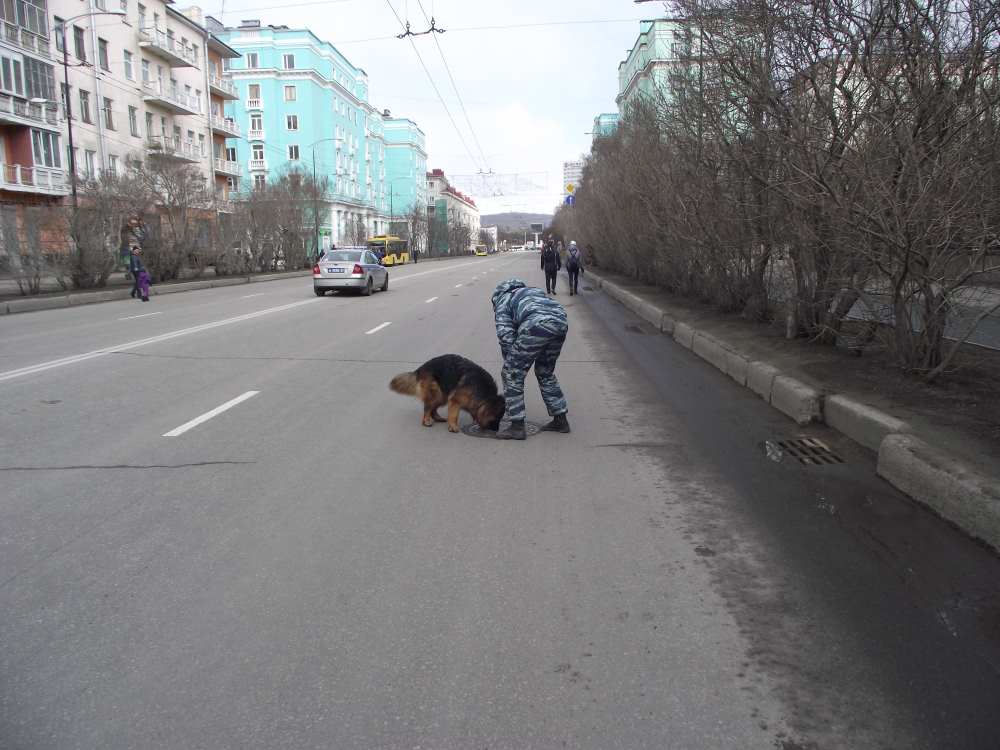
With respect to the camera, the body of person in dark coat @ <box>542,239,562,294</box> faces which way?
away from the camera

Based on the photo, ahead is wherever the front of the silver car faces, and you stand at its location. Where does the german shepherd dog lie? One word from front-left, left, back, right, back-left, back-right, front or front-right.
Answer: back-right

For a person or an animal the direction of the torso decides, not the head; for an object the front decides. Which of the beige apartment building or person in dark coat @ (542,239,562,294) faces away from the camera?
the person in dark coat

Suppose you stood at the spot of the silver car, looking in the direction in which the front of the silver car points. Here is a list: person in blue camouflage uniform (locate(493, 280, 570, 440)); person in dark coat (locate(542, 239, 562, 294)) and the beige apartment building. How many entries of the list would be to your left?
1

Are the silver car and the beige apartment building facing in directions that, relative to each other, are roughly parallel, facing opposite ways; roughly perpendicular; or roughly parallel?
roughly perpendicular

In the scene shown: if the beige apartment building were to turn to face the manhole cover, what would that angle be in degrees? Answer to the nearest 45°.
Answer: approximately 45° to its right

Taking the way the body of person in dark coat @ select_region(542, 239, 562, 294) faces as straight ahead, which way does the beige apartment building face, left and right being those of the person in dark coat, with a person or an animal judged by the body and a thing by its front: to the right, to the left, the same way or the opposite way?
to the right

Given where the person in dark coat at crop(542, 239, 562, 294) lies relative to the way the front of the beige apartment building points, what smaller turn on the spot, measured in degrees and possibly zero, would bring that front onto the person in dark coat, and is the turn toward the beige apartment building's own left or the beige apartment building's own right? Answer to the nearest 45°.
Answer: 0° — it already faces them

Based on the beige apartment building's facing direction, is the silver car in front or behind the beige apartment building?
in front

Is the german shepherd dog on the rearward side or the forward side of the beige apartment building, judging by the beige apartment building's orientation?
on the forward side

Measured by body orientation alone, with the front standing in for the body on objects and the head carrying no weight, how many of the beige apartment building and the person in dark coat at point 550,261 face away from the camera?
1

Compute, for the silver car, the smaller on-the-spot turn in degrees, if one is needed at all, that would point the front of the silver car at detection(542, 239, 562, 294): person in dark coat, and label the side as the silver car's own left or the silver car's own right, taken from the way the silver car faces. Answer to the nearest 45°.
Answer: approximately 45° to the silver car's own right

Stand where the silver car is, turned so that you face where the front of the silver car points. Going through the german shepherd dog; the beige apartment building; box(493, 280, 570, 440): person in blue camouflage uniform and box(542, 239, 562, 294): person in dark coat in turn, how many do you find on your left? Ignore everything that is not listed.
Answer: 1

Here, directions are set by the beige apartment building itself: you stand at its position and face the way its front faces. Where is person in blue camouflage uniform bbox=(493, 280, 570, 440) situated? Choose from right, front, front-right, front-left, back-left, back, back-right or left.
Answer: front-right

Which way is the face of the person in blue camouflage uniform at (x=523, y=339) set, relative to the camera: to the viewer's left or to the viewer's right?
to the viewer's left
